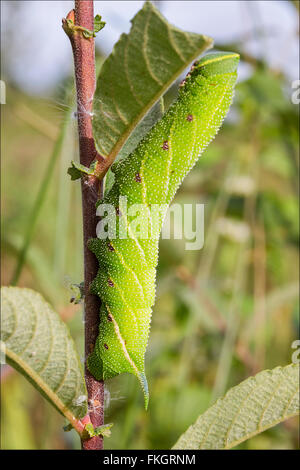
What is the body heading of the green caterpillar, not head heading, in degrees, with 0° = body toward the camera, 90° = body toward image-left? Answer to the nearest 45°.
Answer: approximately 270°
